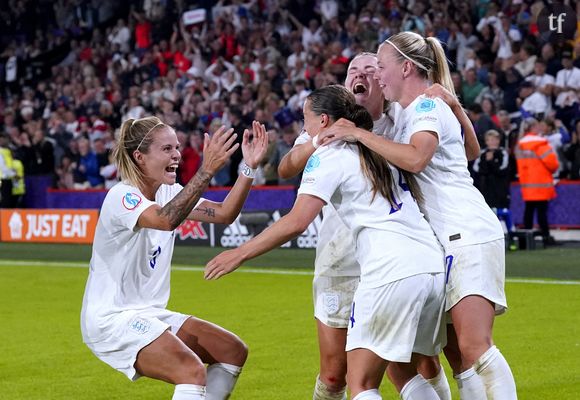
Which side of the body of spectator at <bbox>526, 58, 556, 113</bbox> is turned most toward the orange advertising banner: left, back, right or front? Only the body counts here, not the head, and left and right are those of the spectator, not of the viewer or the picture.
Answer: right

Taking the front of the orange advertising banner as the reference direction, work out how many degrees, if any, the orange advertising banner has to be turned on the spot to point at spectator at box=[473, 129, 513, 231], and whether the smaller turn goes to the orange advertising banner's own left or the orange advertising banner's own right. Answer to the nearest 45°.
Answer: approximately 45° to the orange advertising banner's own left

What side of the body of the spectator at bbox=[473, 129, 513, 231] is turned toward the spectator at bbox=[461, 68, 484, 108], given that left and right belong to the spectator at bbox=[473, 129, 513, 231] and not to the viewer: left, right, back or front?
back

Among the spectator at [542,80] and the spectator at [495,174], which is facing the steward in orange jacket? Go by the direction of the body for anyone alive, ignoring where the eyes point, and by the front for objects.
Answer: the spectator at [542,80]

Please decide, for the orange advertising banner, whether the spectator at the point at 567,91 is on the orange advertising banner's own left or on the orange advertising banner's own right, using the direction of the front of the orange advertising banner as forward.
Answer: on the orange advertising banner's own left

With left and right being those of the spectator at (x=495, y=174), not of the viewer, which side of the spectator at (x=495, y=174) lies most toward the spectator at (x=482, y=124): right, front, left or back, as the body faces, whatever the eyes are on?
back

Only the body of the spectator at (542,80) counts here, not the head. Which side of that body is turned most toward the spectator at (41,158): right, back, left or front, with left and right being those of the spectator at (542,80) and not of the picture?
right

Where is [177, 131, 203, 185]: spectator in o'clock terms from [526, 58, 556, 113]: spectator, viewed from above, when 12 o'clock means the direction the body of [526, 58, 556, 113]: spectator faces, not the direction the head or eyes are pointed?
[177, 131, 203, 185]: spectator is roughly at 3 o'clock from [526, 58, 556, 113]: spectator.

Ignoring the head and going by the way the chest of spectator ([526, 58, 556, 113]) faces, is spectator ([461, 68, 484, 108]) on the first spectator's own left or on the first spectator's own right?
on the first spectator's own right

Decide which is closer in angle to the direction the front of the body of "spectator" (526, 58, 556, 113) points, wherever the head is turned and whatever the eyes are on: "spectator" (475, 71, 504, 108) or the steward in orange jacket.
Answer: the steward in orange jacket

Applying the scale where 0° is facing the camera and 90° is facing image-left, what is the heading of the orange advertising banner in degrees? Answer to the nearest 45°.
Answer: approximately 0°

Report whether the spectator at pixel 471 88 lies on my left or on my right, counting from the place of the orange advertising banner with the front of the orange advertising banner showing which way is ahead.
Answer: on my left
